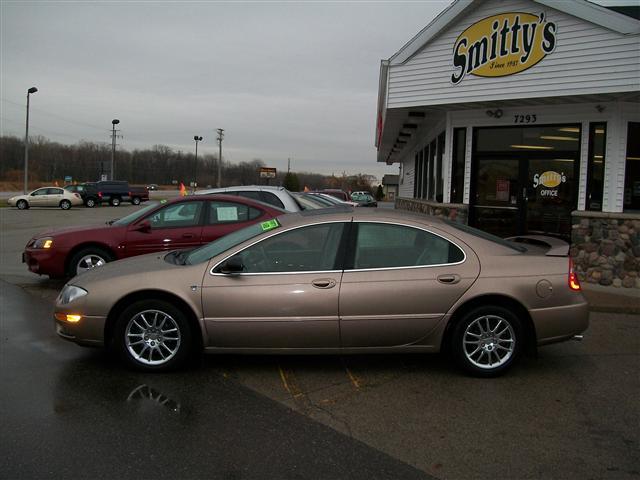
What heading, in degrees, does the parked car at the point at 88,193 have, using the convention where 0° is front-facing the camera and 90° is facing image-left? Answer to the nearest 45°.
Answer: approximately 90°

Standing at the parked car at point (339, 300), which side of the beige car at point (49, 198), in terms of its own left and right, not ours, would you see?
left

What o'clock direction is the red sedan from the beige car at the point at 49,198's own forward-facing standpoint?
The red sedan is roughly at 9 o'clock from the beige car.

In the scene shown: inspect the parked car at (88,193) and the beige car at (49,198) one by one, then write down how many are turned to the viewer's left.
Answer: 2

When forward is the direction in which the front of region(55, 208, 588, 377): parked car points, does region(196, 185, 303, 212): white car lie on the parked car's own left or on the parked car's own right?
on the parked car's own right

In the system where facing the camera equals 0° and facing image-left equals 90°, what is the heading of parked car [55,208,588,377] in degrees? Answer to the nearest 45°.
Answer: approximately 90°

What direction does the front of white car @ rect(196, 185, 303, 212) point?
to the viewer's left

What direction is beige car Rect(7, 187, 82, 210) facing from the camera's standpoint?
to the viewer's left

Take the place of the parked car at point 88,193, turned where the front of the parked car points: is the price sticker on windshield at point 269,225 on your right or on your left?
on your left
